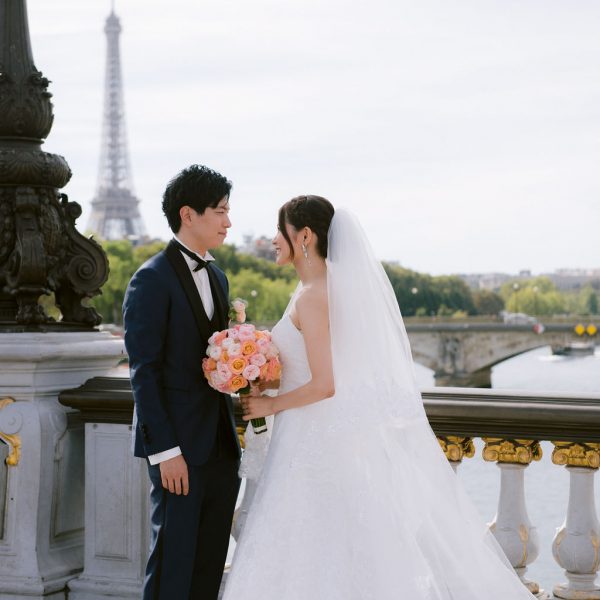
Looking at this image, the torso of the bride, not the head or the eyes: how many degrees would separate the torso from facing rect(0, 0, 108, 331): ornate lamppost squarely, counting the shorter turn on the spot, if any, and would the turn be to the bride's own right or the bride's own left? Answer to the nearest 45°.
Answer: approximately 45° to the bride's own right

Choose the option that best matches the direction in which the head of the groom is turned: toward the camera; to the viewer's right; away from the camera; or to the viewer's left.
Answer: to the viewer's right

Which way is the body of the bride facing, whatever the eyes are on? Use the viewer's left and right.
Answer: facing to the left of the viewer

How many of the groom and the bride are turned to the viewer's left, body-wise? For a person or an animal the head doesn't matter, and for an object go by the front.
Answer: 1

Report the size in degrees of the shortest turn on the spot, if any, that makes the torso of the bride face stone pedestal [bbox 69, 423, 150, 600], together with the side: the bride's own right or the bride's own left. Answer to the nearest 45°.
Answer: approximately 45° to the bride's own right

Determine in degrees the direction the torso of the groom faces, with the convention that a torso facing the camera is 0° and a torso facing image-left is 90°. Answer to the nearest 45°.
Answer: approximately 315°
